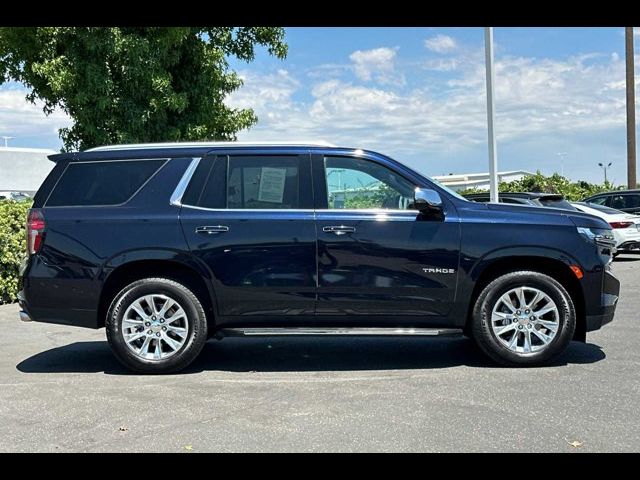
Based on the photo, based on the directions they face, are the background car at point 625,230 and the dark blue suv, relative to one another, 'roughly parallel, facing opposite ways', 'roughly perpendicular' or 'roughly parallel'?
roughly perpendicular

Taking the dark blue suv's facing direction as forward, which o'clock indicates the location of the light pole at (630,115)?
The light pole is roughly at 10 o'clock from the dark blue suv.

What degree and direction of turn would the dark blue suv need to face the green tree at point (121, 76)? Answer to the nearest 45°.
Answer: approximately 135° to its left

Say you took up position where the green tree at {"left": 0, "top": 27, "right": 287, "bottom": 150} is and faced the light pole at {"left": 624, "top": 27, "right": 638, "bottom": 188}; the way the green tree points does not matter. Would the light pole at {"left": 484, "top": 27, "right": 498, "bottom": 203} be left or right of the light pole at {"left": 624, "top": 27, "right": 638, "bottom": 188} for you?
right

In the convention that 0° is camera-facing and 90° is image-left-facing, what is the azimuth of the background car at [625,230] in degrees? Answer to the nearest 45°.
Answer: approximately 135°

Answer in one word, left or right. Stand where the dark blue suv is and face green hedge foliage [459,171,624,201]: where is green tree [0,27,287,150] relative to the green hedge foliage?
left

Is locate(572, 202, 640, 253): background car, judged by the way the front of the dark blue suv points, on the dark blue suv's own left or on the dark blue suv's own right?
on the dark blue suv's own left

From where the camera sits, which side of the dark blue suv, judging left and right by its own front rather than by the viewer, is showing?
right

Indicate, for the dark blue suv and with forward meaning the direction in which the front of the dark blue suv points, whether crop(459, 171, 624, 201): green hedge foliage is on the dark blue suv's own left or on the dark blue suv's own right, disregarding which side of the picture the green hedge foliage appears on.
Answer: on the dark blue suv's own left

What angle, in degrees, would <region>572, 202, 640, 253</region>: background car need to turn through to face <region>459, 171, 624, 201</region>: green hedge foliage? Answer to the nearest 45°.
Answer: approximately 45° to its right

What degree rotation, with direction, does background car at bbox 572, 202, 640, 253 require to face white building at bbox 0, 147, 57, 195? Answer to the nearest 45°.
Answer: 0° — it already faces it

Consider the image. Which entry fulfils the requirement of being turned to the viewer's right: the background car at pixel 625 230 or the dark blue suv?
the dark blue suv
